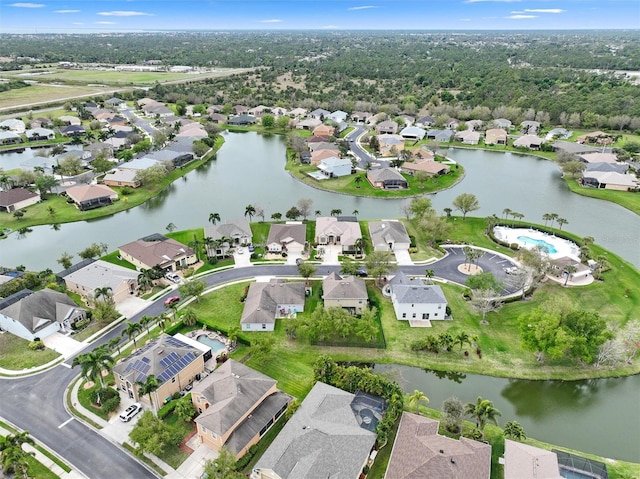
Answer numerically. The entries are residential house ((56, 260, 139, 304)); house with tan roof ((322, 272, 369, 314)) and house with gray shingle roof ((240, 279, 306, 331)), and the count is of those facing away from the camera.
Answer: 2

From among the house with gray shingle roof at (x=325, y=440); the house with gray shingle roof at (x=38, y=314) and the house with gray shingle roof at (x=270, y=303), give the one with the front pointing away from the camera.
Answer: the house with gray shingle roof at (x=270, y=303)

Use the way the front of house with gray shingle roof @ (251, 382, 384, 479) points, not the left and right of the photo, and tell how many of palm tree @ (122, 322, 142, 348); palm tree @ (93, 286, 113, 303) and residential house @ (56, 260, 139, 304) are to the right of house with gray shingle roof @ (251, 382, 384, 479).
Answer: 3

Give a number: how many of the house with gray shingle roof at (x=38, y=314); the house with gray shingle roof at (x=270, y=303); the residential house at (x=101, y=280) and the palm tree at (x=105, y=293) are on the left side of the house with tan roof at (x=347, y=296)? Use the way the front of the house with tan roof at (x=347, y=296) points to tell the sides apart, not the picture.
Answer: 4

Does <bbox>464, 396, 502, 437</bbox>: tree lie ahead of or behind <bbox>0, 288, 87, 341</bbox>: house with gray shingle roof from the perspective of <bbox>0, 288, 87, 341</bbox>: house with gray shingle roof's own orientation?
ahead

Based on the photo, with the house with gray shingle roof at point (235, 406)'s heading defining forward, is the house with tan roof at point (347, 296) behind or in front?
behind

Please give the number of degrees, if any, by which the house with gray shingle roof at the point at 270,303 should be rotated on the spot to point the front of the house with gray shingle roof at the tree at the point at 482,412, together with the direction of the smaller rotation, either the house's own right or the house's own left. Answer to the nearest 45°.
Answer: approximately 135° to the house's own right

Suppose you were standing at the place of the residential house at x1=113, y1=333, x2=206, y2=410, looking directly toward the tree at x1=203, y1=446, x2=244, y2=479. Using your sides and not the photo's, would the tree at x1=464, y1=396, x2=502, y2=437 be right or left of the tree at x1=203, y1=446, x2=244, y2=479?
left

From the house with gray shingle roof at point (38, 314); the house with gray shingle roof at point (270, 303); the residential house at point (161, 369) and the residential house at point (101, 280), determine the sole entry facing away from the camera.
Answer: the house with gray shingle roof at point (270, 303)

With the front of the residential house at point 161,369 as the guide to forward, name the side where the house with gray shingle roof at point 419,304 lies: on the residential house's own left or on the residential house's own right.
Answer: on the residential house's own left

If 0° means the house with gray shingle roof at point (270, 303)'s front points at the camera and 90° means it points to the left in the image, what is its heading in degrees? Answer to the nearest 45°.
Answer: approximately 180°

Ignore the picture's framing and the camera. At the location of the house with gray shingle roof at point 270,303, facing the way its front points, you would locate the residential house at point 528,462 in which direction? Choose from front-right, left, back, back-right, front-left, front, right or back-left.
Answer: back-right
